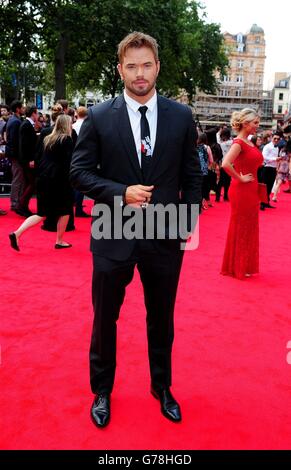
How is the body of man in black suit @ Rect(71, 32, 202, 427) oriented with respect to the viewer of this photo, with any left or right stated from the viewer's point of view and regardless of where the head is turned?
facing the viewer

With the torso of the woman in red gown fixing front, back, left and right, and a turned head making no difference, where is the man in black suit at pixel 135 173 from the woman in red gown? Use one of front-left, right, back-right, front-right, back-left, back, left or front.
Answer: right

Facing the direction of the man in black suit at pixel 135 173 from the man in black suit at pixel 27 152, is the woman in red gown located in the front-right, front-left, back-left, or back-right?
front-left

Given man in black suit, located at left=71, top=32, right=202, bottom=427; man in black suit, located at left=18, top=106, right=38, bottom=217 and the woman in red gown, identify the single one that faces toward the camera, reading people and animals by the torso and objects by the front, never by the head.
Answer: man in black suit, located at left=71, top=32, right=202, bottom=427

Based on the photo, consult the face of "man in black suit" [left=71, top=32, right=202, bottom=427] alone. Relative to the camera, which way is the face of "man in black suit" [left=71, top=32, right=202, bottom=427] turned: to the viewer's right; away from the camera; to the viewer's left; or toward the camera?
toward the camera

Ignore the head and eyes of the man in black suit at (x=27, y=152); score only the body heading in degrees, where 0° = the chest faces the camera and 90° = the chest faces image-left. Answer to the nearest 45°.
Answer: approximately 270°

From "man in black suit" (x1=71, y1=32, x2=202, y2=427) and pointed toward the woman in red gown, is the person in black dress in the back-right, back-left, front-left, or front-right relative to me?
front-left
